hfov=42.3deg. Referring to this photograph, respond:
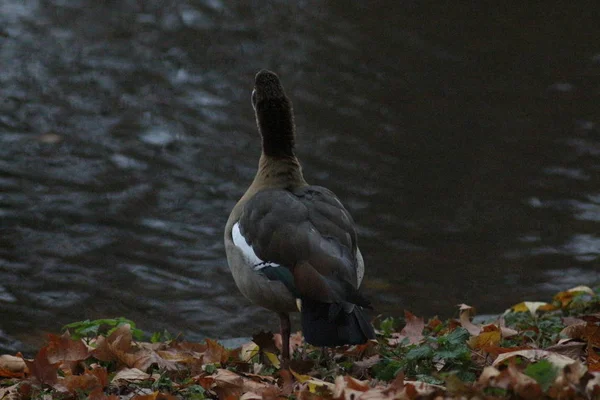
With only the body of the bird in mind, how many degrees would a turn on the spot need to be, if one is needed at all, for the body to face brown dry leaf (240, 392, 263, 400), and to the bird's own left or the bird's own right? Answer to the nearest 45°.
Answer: approximately 135° to the bird's own left

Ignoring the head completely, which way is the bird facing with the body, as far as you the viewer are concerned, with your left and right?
facing away from the viewer and to the left of the viewer

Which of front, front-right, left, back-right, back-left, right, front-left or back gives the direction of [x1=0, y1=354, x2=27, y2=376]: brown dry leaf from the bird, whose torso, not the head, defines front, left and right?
front-left

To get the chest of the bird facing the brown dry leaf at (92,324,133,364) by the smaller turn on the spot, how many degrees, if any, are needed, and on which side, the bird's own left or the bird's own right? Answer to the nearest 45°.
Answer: approximately 45° to the bird's own left

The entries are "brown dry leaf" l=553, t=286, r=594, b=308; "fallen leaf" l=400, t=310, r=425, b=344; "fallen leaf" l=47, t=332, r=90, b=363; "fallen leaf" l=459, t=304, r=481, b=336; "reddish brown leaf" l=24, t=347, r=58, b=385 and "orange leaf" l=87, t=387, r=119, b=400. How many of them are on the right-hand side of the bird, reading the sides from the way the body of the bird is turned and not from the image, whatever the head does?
3
